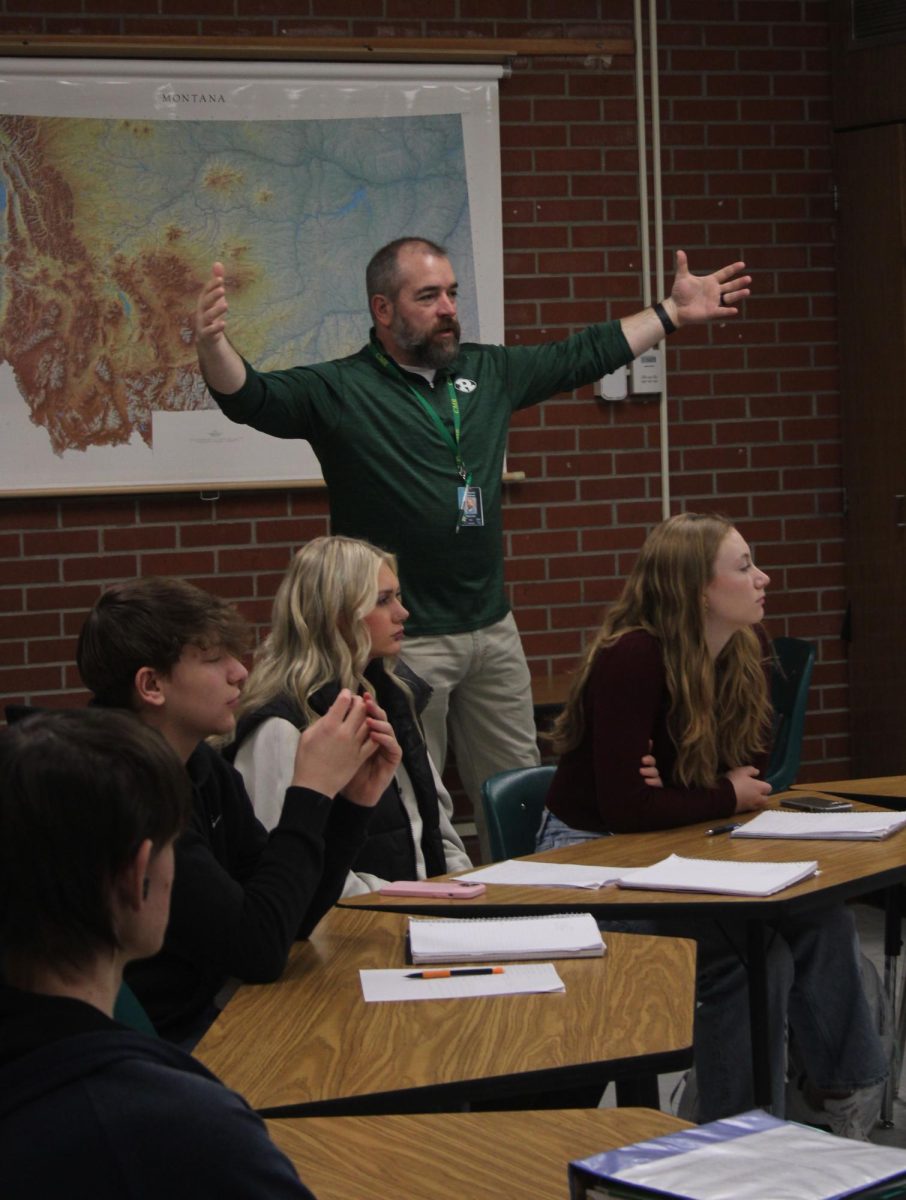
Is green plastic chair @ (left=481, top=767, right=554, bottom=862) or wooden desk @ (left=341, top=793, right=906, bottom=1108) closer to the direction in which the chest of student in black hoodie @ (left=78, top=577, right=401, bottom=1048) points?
the wooden desk

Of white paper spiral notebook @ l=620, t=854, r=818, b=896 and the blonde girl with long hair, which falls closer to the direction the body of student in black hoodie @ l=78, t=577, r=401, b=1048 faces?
the white paper spiral notebook

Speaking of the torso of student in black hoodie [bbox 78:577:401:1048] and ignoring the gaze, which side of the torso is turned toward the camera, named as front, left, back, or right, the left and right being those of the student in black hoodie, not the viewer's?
right

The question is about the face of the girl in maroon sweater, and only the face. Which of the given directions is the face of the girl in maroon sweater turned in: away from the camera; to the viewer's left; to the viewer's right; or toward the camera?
to the viewer's right

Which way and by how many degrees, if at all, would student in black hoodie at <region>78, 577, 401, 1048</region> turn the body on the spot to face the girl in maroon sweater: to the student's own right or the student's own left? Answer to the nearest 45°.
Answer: approximately 45° to the student's own left

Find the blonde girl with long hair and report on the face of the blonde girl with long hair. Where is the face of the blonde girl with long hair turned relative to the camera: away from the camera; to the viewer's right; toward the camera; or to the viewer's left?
to the viewer's right

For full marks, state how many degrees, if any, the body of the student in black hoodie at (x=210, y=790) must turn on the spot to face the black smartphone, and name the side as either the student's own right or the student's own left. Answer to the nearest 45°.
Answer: approximately 45° to the student's own left

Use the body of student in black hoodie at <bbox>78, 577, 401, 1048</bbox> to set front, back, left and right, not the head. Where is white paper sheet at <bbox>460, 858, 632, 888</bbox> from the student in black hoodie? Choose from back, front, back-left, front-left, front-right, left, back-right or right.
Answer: front-left

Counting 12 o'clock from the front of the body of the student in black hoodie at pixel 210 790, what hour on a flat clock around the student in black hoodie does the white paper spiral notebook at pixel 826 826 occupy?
The white paper spiral notebook is roughly at 11 o'clock from the student in black hoodie.

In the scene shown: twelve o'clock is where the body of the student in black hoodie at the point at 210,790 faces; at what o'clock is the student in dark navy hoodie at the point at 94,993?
the student in dark navy hoodie at the point at 94,993 is roughly at 3 o'clock from the student in black hoodie at the point at 210,790.

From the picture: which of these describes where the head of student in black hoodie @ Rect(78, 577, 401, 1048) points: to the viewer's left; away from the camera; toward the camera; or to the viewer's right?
to the viewer's right
